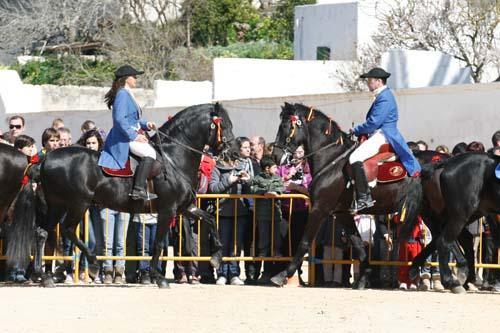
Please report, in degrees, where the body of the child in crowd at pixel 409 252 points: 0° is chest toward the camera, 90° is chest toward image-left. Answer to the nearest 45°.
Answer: approximately 0°

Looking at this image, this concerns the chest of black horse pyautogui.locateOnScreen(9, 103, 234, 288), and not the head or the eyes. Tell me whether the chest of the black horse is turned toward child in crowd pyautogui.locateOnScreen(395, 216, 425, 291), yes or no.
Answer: yes

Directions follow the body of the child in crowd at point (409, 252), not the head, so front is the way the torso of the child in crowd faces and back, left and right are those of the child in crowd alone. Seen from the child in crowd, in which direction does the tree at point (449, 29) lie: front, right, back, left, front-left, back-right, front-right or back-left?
back

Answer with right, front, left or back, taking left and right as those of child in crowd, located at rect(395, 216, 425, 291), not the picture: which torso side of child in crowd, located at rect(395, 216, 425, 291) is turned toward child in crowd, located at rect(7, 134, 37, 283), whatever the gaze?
right

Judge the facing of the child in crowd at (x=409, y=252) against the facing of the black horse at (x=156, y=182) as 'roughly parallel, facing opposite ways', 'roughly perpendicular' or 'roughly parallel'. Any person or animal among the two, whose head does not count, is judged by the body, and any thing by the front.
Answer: roughly perpendicular

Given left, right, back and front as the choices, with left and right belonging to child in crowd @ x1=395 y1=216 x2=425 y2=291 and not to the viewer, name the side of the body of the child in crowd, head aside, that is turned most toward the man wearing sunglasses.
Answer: right

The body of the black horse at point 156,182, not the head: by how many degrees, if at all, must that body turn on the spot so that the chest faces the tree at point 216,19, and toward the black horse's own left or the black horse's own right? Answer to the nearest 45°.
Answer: approximately 90° to the black horse's own left

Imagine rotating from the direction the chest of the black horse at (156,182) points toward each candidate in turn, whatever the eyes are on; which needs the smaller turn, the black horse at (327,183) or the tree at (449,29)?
the black horse

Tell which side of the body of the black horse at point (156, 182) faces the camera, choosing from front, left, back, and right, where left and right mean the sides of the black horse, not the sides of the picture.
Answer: right

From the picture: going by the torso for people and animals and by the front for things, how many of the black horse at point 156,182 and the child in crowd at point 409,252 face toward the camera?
1
